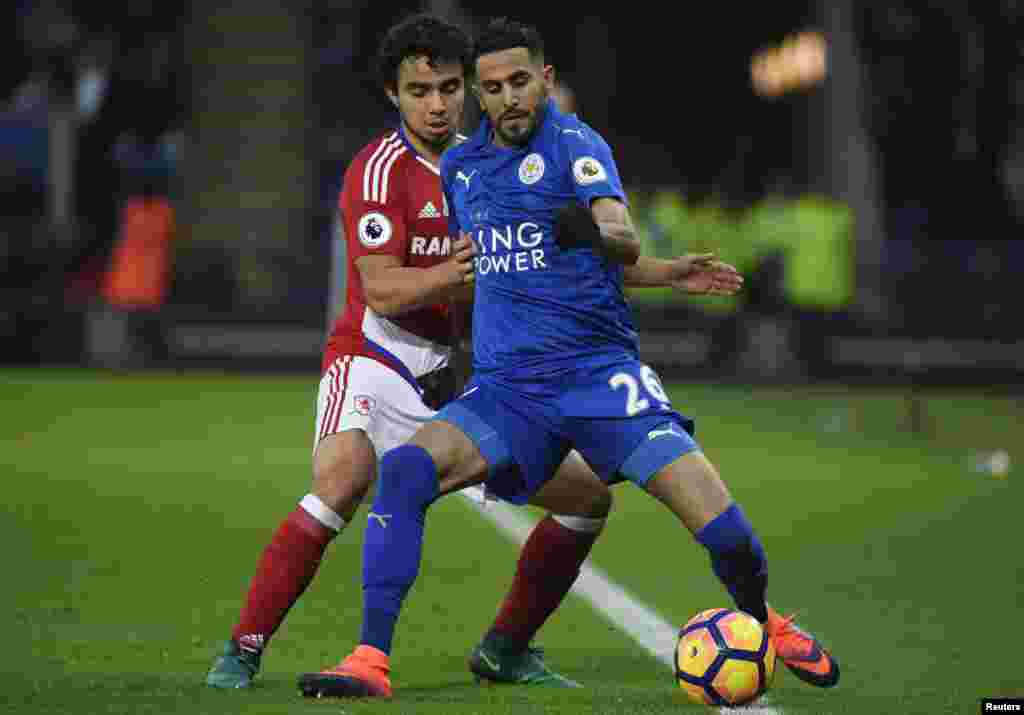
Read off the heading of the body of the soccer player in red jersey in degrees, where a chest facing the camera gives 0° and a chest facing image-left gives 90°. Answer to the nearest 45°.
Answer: approximately 315°

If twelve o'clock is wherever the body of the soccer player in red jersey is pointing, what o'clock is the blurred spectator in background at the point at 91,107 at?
The blurred spectator in background is roughly at 7 o'clock from the soccer player in red jersey.

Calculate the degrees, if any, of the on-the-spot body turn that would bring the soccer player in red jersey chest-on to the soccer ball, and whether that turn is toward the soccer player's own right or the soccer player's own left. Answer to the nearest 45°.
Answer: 0° — they already face it

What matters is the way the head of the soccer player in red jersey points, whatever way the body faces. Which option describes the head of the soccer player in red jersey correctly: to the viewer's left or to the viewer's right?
to the viewer's right

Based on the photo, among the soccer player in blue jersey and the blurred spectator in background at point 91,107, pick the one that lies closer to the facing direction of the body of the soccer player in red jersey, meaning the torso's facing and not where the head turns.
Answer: the soccer player in blue jersey

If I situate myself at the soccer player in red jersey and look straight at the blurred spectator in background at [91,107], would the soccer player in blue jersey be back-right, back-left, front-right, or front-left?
back-right
